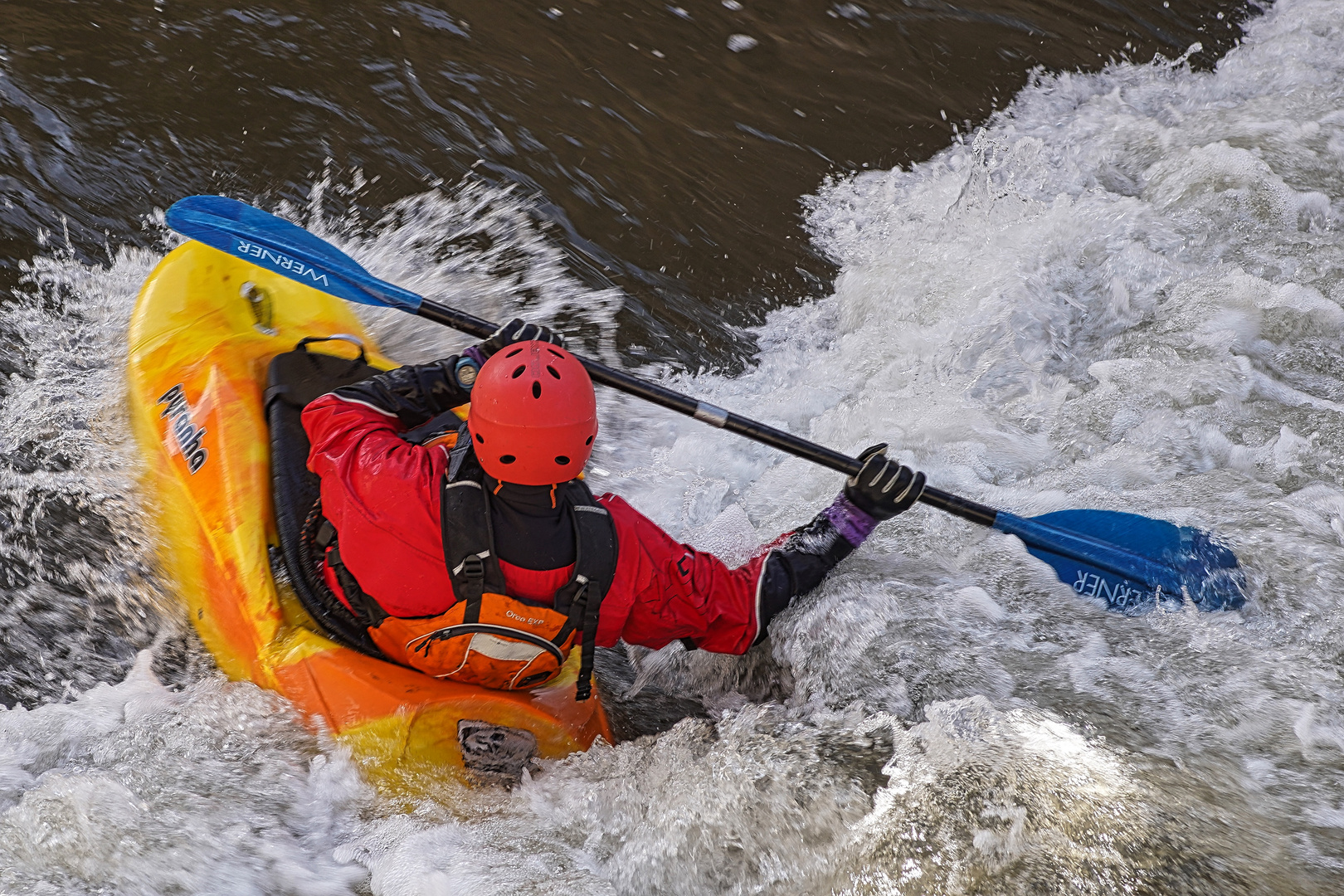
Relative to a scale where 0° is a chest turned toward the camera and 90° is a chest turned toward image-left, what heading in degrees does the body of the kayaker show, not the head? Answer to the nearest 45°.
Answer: approximately 180°

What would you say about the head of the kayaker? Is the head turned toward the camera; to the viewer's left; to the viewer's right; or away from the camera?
away from the camera
